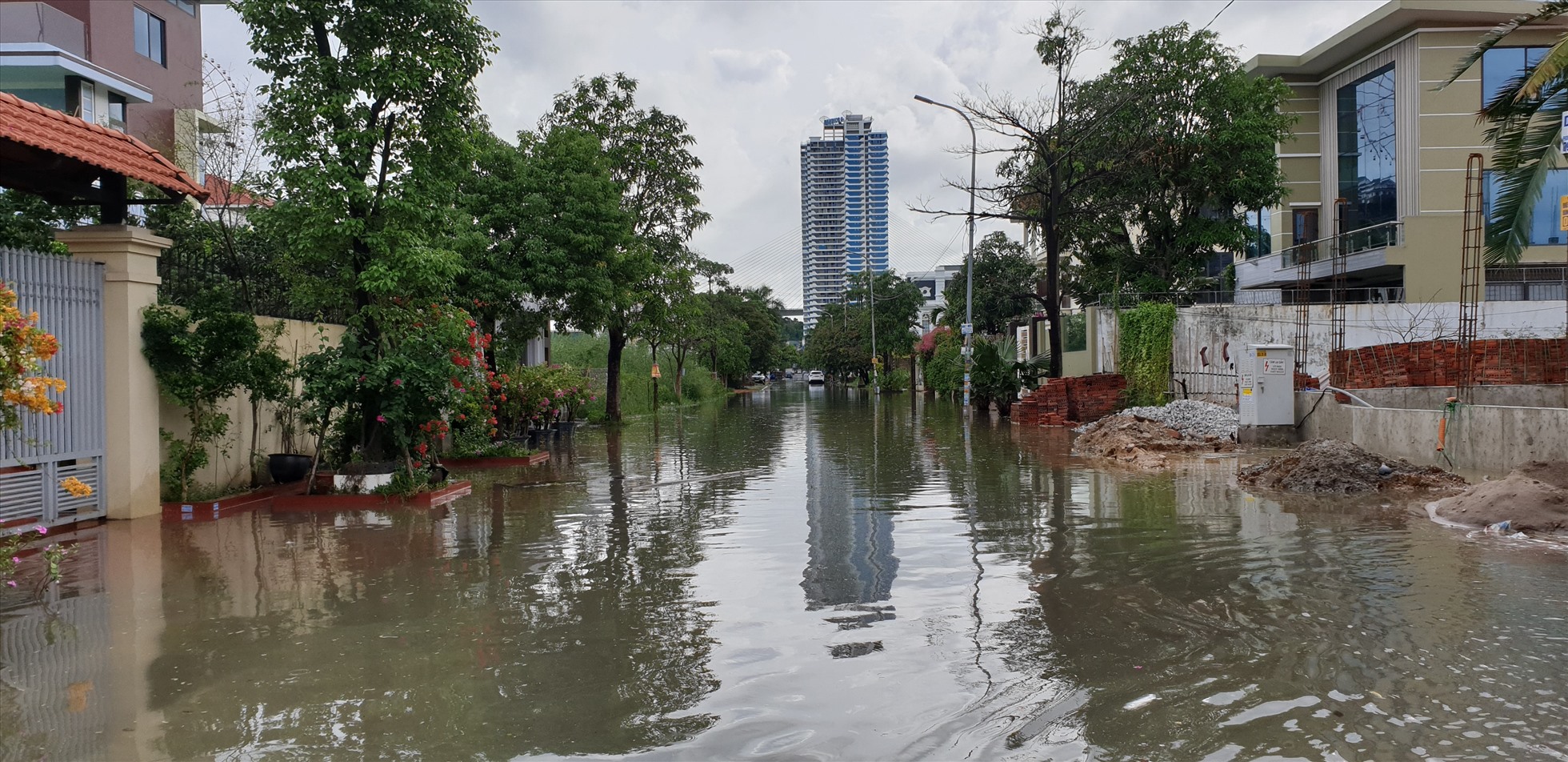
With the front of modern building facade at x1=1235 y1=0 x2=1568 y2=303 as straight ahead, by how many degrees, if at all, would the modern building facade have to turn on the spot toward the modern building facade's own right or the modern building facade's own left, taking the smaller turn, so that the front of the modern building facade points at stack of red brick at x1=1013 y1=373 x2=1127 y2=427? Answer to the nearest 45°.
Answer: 0° — it already faces it

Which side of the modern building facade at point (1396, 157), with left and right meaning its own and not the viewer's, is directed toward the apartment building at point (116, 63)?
front

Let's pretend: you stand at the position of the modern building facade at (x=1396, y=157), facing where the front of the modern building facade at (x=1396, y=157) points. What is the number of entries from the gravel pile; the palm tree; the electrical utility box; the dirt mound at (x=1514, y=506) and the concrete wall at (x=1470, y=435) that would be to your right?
0

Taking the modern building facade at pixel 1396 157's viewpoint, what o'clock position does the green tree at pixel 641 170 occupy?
The green tree is roughly at 12 o'clock from the modern building facade.

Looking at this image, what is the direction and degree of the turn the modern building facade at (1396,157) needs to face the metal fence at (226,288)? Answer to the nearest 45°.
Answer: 0° — it already faces it

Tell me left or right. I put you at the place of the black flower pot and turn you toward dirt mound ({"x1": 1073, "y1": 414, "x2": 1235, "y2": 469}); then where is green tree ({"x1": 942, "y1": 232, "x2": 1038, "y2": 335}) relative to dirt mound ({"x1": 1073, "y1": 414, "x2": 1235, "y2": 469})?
left

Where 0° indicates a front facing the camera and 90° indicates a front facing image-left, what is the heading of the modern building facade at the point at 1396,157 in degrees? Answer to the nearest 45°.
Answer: approximately 45°

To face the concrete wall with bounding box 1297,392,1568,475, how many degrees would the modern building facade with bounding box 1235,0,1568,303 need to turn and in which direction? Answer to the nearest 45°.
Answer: approximately 45° to its left

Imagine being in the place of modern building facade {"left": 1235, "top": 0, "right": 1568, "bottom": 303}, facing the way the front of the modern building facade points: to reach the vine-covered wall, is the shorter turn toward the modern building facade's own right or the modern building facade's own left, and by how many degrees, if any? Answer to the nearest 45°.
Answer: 0° — it already faces it

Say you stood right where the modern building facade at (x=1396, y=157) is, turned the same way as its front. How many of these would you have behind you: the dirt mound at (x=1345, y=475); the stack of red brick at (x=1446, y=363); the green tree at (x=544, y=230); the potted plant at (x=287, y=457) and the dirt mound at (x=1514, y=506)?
0

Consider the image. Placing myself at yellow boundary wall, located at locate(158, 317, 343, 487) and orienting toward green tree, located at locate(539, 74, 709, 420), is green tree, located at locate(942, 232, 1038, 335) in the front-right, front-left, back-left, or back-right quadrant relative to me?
front-right

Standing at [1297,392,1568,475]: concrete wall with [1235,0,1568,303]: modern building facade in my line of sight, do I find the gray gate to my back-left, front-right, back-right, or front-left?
back-left

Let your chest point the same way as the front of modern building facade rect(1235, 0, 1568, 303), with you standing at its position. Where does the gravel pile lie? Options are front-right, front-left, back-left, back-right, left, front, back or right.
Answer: front-left

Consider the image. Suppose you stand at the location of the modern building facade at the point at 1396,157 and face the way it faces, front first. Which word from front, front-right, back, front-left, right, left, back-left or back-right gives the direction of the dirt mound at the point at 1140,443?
front-left

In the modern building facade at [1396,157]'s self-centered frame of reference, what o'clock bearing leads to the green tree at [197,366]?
The green tree is roughly at 11 o'clock from the modern building facade.

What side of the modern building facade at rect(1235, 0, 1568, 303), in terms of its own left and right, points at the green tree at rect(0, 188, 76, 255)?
front

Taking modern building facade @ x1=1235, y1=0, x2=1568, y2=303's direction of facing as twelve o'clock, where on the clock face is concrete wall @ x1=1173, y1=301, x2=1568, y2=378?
The concrete wall is roughly at 11 o'clock from the modern building facade.

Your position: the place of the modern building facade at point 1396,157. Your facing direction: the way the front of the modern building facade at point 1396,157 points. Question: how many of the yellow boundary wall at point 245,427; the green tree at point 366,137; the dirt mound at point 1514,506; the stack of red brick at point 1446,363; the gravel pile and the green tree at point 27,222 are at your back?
0

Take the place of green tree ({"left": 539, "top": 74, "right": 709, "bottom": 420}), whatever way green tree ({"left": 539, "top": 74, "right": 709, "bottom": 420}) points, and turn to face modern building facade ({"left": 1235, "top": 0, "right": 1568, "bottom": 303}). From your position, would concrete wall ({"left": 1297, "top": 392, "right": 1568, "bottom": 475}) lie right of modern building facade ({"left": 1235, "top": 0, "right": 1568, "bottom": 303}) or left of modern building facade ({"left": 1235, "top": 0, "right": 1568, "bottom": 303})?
right

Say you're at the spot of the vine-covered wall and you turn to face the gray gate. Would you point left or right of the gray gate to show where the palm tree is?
left
